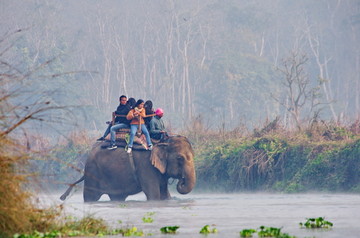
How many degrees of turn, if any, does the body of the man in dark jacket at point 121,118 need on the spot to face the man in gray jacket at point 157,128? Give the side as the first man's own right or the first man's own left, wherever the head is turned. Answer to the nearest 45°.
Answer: approximately 135° to the first man's own left

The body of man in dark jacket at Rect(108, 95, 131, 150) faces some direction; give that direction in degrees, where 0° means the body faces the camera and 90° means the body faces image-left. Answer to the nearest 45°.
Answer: approximately 45°

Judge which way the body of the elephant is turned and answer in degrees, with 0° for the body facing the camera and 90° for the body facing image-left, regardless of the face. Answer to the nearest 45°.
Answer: approximately 270°
